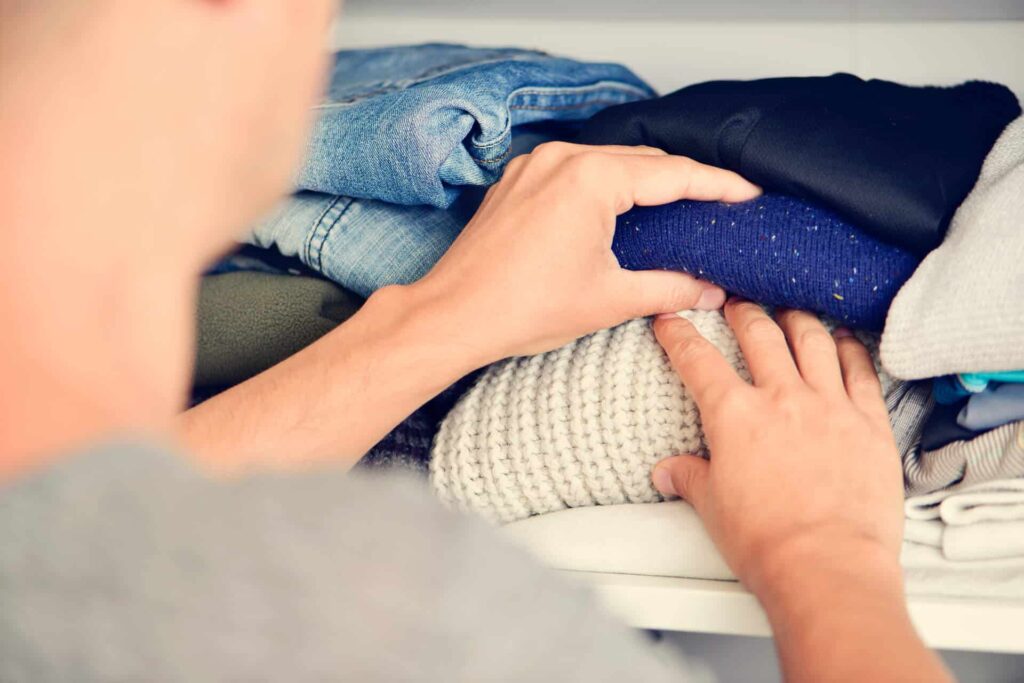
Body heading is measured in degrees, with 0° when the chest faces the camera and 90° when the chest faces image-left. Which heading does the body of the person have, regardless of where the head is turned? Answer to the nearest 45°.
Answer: approximately 225°
